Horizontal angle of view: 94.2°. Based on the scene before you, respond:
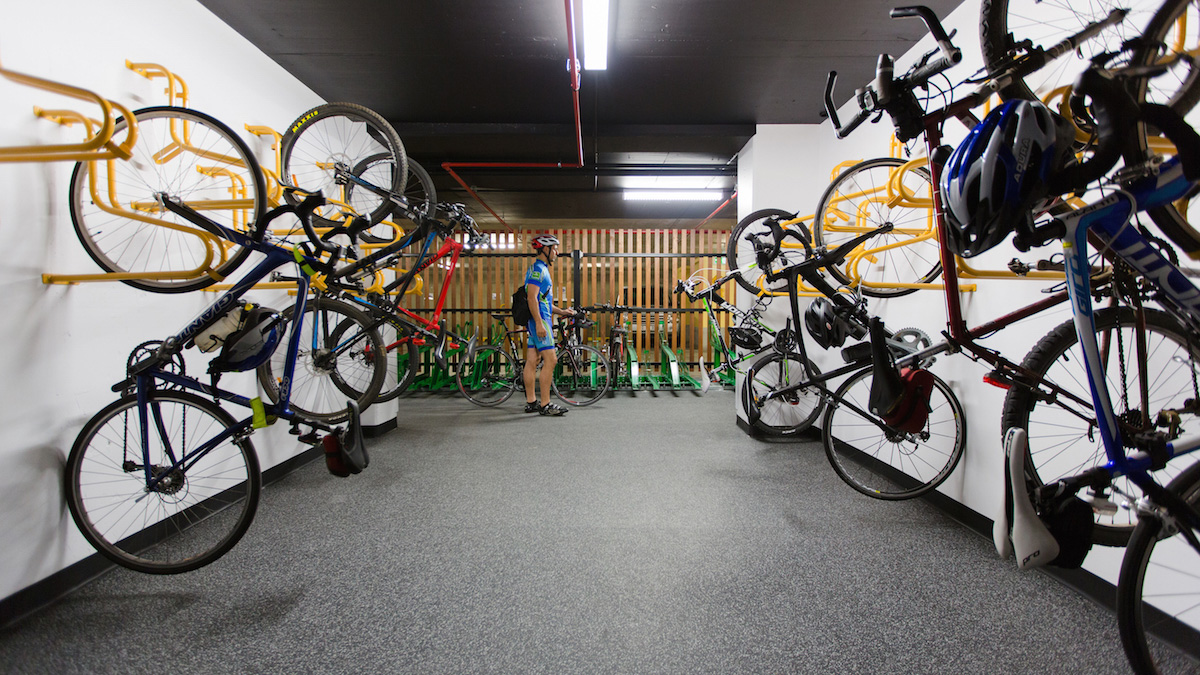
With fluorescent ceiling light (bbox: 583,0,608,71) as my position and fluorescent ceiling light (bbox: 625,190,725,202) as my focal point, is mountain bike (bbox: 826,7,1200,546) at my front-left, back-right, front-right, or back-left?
back-right

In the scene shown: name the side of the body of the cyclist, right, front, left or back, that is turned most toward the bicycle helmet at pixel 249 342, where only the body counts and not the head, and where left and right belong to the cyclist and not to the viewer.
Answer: right

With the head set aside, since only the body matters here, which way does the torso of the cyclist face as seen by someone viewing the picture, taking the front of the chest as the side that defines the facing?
to the viewer's right

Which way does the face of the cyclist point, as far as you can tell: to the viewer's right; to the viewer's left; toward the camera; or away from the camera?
to the viewer's right

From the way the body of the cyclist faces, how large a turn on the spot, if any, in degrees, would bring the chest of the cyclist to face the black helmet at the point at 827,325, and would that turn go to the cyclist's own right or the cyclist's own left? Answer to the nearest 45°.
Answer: approximately 45° to the cyclist's own right

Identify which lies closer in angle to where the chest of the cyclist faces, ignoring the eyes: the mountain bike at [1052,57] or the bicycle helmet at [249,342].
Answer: the mountain bike
